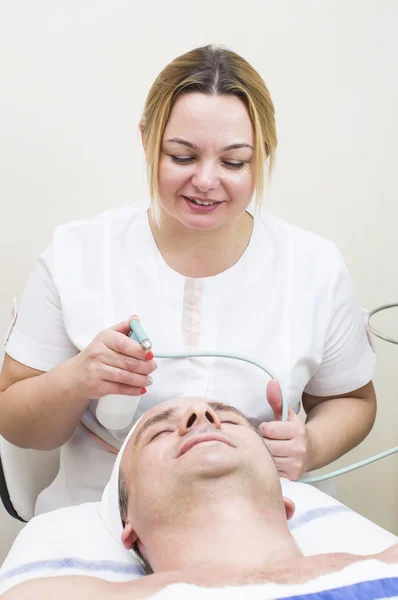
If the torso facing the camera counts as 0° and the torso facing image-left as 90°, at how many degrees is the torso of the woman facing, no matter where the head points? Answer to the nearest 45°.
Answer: approximately 0°

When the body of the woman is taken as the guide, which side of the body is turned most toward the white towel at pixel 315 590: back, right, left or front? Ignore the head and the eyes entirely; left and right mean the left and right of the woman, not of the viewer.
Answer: front
